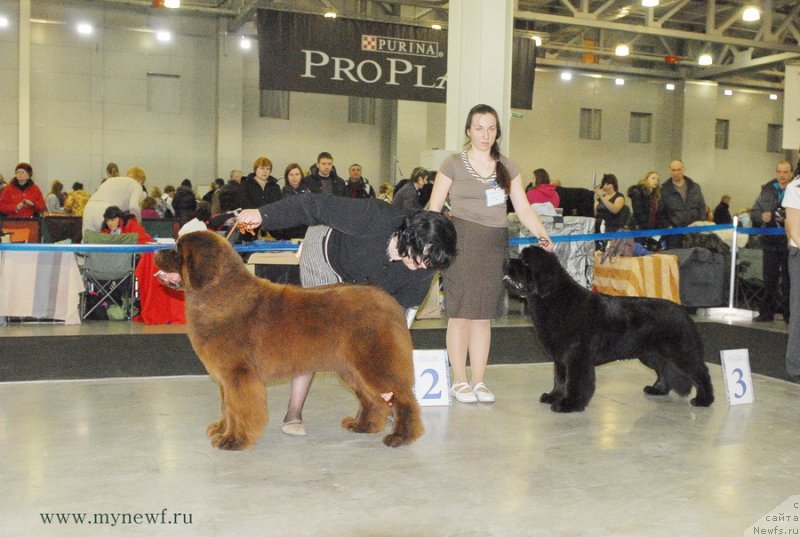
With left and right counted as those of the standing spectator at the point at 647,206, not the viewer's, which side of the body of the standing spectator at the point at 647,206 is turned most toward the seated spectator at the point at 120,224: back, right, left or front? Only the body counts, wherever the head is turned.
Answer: right

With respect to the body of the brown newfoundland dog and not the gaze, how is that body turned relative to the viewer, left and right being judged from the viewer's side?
facing to the left of the viewer

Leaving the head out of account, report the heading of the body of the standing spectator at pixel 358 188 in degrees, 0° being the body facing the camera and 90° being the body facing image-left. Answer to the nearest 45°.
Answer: approximately 0°

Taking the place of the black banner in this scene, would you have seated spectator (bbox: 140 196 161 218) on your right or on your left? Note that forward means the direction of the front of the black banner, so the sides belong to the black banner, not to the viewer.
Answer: on your right

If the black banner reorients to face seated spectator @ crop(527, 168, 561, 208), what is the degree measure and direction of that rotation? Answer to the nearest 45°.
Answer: approximately 45° to its left

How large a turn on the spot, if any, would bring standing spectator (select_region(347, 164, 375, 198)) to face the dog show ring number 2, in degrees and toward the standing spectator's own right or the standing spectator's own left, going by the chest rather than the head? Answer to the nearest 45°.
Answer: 0° — they already face it

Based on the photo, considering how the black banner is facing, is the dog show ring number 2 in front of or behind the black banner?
in front

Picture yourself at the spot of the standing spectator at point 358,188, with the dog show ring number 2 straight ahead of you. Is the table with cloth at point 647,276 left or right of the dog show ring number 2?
left
